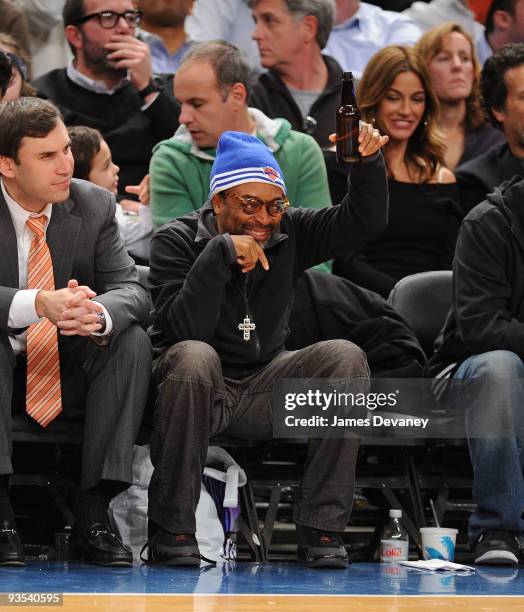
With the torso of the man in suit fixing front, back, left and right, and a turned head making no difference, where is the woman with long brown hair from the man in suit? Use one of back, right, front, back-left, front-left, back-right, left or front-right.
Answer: back-left

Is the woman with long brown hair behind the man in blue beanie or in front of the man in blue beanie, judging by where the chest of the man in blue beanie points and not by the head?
behind

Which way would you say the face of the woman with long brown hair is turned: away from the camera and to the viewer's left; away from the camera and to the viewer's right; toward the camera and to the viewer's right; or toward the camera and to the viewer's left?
toward the camera and to the viewer's left

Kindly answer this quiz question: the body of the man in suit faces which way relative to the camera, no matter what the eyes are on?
toward the camera

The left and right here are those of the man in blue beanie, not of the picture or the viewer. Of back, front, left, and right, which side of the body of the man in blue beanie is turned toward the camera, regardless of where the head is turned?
front

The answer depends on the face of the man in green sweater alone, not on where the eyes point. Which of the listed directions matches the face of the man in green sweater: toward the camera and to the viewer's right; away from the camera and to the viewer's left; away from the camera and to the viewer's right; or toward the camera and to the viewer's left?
toward the camera and to the viewer's left

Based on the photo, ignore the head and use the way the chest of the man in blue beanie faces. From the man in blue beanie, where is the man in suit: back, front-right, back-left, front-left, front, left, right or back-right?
right

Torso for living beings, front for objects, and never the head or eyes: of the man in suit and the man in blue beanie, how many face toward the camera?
2

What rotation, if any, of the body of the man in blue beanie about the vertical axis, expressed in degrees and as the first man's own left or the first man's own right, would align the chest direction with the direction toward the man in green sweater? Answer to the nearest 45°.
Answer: approximately 180°

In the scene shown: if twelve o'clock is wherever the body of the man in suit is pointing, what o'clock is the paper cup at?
The paper cup is roughly at 9 o'clock from the man in suit.

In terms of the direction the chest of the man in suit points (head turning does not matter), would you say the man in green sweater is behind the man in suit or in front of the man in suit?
behind
